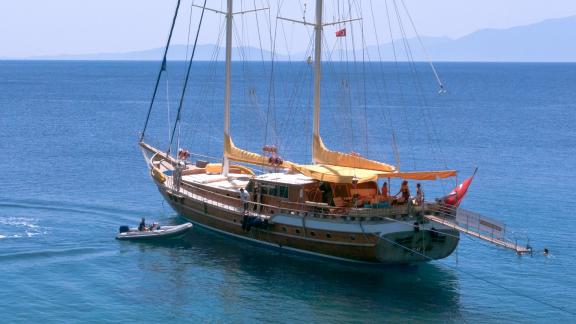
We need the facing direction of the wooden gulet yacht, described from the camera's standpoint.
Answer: facing away from the viewer and to the left of the viewer
